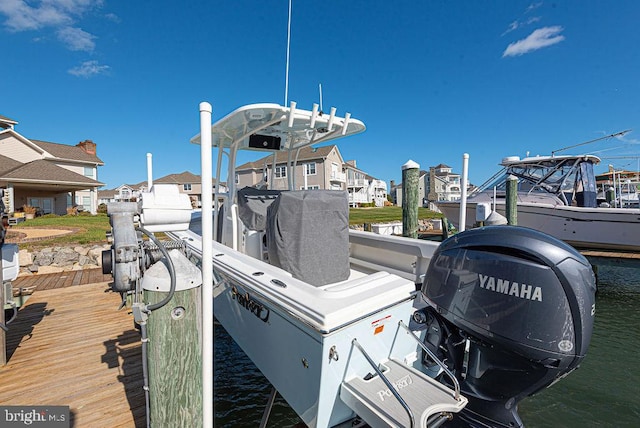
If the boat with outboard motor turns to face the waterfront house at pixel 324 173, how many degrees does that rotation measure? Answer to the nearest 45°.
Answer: approximately 45° to its right

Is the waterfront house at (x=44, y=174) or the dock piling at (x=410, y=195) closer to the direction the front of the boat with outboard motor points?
the waterfront house

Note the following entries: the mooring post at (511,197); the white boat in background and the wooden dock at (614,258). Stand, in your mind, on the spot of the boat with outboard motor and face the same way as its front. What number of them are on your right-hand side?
3

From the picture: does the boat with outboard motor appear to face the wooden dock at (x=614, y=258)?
no

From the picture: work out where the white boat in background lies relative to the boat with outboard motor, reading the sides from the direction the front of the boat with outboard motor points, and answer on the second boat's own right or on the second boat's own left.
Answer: on the second boat's own right

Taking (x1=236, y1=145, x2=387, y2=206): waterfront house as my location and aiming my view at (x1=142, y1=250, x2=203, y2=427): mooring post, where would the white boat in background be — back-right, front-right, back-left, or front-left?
front-left

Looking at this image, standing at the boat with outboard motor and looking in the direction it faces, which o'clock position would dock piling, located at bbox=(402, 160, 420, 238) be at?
The dock piling is roughly at 2 o'clock from the boat with outboard motor.

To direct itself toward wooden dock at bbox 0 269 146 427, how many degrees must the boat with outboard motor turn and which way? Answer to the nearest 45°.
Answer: approximately 45° to its left

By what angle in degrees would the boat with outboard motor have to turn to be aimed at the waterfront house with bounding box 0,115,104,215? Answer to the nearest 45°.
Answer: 0° — it already faces it

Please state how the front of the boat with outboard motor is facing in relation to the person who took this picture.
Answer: facing away from the viewer and to the left of the viewer
